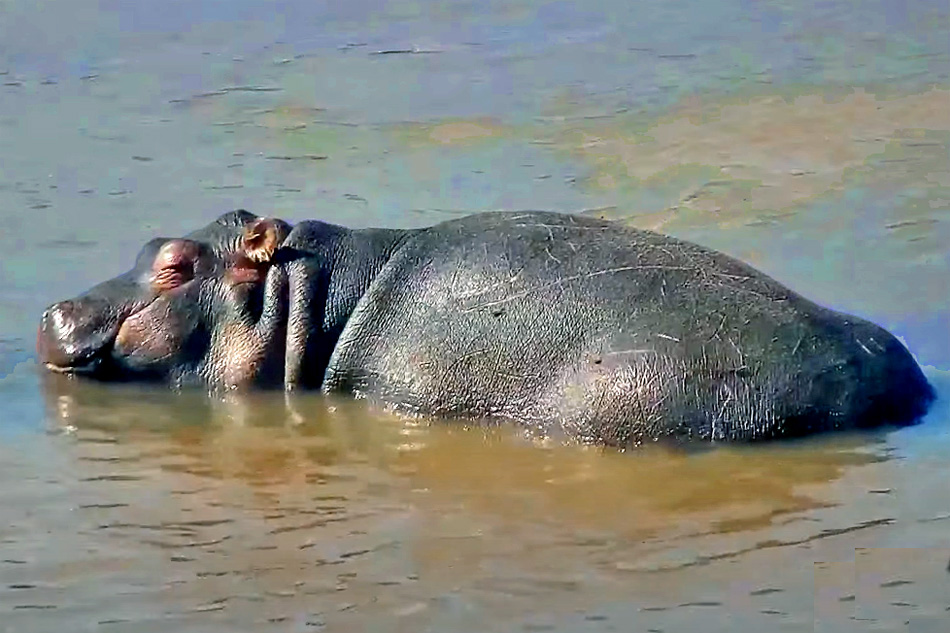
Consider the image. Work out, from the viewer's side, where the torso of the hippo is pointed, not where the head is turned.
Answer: to the viewer's left
